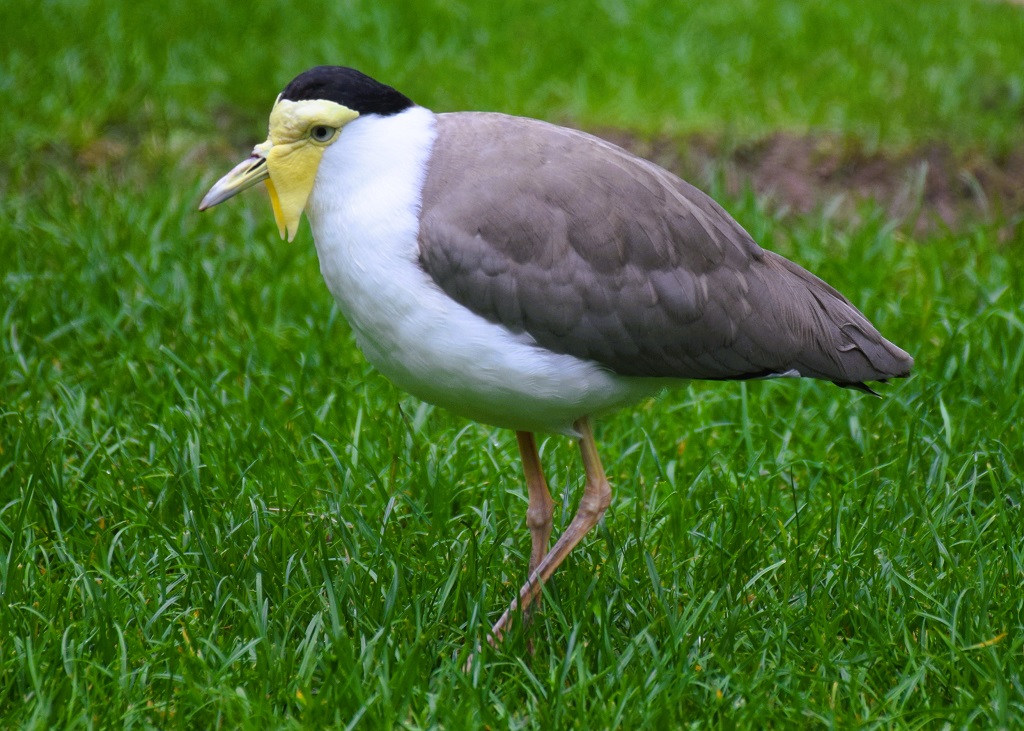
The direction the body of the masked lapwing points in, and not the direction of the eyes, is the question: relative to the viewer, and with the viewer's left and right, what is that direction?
facing to the left of the viewer
